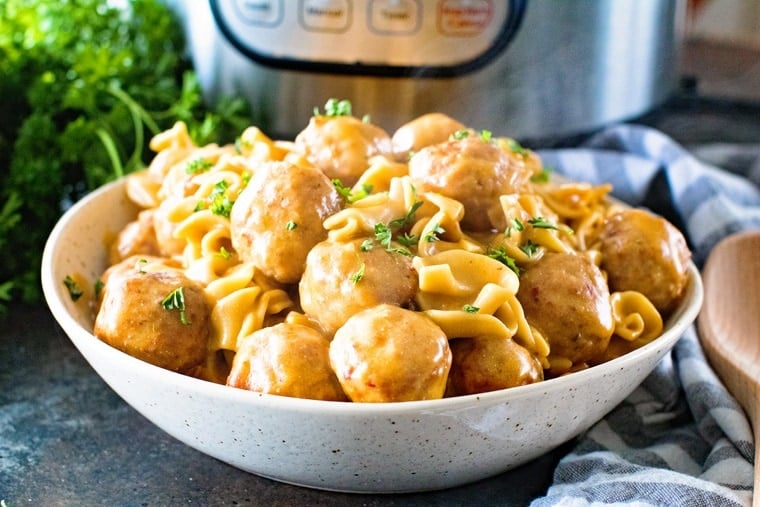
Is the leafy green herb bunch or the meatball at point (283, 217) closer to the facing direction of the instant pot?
the meatball

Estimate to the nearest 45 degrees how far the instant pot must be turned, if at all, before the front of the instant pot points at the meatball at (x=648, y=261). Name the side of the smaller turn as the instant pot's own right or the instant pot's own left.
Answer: approximately 45° to the instant pot's own left

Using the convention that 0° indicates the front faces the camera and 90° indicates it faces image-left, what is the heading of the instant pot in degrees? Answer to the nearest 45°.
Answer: approximately 0°

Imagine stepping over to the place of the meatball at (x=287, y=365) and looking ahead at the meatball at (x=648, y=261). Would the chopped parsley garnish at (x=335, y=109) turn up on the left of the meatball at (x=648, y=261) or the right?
left

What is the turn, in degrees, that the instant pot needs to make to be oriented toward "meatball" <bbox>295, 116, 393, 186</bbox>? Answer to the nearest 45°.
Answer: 0° — it already faces it

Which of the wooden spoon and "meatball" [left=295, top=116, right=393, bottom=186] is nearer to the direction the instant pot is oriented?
the meatball

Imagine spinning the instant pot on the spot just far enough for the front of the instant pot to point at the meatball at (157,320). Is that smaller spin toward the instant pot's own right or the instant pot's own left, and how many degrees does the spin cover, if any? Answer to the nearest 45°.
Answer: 0° — it already faces it

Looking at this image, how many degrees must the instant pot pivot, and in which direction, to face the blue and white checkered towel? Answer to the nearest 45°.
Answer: approximately 45° to its left

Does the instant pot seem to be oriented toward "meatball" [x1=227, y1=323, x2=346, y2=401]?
yes

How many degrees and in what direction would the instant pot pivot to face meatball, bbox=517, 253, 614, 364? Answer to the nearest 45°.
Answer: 0° — it already faces it

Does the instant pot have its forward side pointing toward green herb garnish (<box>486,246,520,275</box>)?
yes
